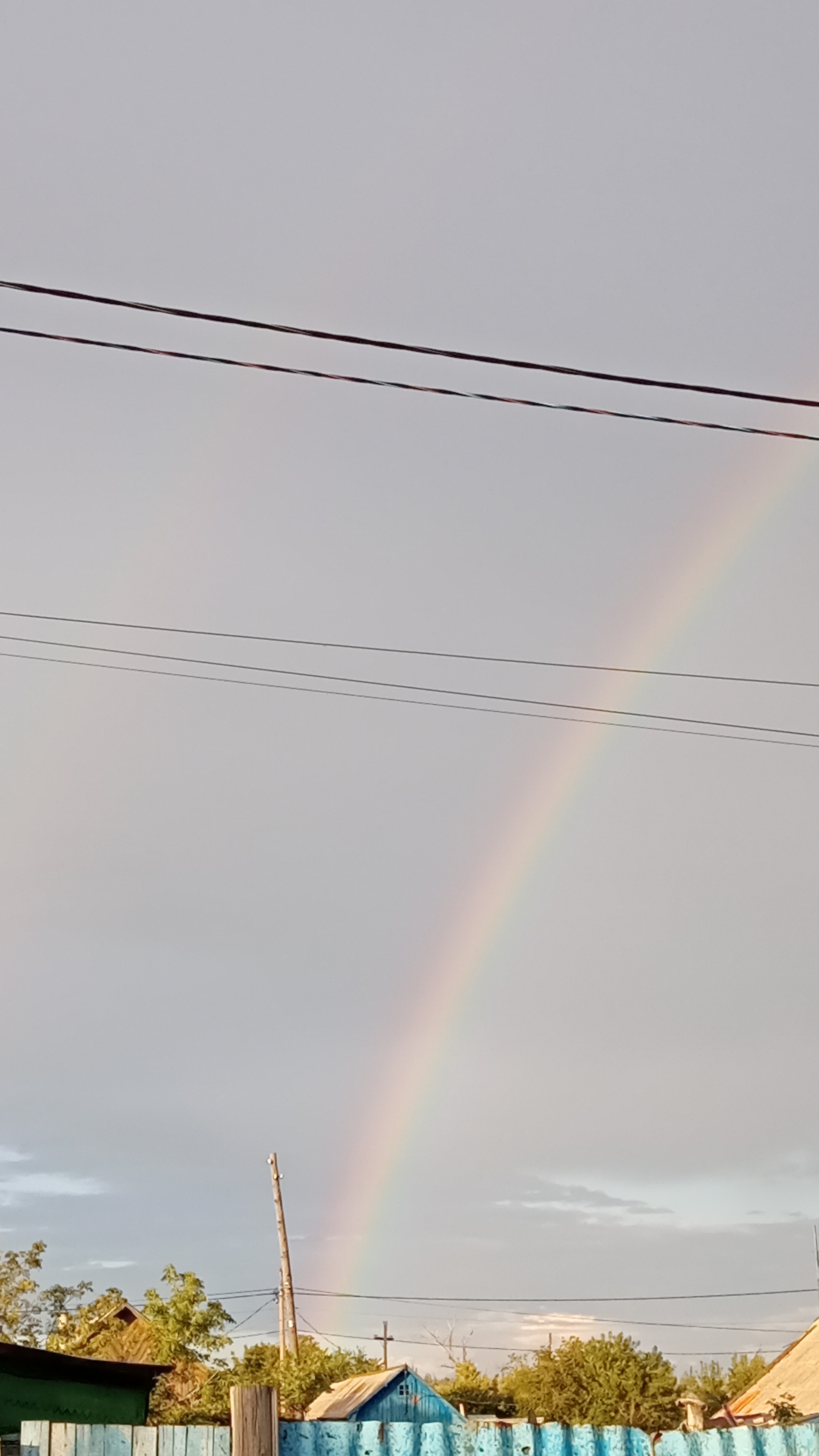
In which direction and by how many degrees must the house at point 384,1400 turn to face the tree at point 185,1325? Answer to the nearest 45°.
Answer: approximately 135° to its right

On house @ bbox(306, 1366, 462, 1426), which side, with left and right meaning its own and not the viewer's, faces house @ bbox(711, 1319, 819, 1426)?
left

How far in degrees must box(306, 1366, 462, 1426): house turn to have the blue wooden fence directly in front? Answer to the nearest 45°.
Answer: approximately 45° to its right

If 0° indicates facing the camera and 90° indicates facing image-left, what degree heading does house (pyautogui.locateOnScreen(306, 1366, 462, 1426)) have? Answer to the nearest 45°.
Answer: approximately 315°

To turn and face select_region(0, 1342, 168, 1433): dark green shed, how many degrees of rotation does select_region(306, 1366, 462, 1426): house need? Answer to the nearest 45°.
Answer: approximately 45° to its right

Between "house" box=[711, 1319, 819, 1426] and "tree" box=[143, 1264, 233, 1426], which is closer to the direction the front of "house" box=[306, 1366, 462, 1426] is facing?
the house

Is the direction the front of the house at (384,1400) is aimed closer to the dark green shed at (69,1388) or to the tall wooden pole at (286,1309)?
the dark green shed
